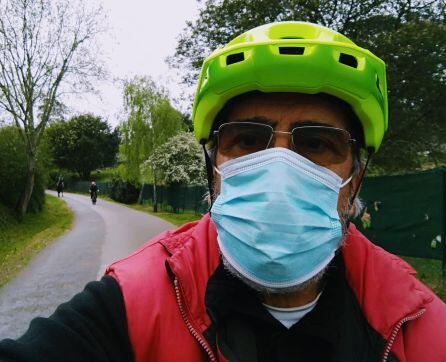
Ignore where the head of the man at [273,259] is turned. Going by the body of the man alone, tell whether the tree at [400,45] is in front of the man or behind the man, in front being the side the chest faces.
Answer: behind

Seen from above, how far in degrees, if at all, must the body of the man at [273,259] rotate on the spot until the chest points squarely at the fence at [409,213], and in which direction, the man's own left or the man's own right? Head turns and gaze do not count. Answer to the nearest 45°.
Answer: approximately 135° to the man's own left

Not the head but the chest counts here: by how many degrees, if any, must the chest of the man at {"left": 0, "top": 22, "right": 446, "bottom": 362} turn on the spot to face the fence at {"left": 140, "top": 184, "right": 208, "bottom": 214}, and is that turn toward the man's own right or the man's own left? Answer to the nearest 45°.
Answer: approximately 180°

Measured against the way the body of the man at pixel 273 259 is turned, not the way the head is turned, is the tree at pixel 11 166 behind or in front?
behind

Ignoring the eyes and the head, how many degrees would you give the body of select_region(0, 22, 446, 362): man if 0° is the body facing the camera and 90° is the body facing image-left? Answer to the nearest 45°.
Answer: approximately 0°

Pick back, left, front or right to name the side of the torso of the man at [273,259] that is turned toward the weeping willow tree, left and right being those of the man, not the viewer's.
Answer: back

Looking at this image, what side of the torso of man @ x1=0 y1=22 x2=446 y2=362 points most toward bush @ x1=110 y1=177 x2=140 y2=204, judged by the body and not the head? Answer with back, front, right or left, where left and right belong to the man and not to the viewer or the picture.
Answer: back

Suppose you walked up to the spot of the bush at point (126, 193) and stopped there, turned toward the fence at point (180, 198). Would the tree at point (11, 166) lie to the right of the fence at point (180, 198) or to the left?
right
